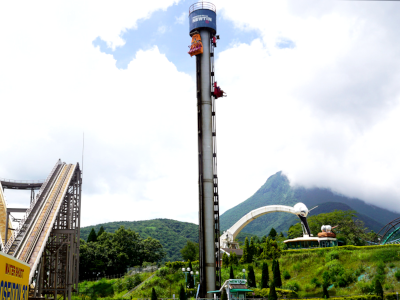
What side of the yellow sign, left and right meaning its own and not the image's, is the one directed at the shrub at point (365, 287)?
left

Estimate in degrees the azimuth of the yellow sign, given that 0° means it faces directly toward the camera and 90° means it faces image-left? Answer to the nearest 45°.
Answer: approximately 315°

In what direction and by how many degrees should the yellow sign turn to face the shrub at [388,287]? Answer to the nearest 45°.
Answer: approximately 90° to its left

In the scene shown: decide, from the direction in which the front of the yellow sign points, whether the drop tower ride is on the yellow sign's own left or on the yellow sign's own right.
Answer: on the yellow sign's own left

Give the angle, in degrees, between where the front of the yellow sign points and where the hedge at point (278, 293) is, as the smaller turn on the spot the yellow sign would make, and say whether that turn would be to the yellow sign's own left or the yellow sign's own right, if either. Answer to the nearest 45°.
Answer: approximately 90° to the yellow sign's own left
